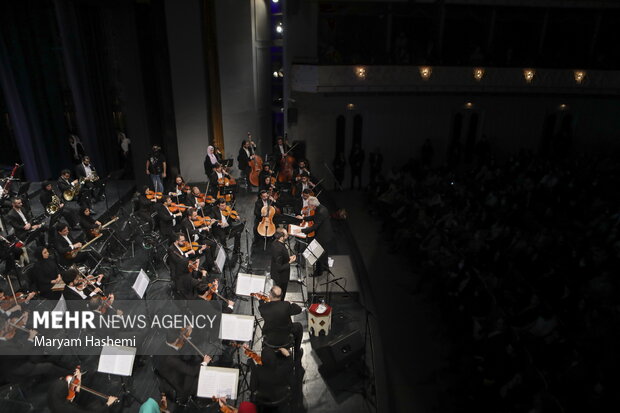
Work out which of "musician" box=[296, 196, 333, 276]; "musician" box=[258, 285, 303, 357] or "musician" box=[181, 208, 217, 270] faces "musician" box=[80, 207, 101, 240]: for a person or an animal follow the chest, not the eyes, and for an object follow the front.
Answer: "musician" box=[296, 196, 333, 276]

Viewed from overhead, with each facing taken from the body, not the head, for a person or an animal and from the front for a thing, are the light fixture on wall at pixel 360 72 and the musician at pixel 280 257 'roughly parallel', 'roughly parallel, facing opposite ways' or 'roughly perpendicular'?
roughly perpendicular

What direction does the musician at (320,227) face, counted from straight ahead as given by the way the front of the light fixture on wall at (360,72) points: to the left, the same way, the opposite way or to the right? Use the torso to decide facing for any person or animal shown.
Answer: to the right

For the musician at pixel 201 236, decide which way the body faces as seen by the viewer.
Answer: to the viewer's right

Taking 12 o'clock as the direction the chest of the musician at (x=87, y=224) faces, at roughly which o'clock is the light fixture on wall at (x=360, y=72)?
The light fixture on wall is roughly at 10 o'clock from the musician.

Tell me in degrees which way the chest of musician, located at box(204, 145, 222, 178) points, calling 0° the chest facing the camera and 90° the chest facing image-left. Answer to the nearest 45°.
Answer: approximately 315°

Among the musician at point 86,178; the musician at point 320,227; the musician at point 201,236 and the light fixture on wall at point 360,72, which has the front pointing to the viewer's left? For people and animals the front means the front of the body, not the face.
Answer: the musician at point 320,227

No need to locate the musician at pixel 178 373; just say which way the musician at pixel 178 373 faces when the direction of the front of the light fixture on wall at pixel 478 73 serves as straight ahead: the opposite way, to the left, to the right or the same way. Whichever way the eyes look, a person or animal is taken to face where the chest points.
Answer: the opposite way
